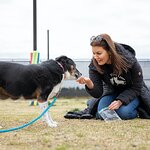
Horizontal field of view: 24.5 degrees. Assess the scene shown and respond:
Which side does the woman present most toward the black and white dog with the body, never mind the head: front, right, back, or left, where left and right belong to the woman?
front

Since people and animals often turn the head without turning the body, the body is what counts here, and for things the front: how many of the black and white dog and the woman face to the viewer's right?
1

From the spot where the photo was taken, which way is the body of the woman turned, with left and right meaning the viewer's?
facing the viewer and to the left of the viewer

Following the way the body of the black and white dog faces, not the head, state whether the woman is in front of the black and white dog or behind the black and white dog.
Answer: in front

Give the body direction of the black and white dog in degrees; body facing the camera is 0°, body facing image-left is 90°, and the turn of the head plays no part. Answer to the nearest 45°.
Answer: approximately 270°
